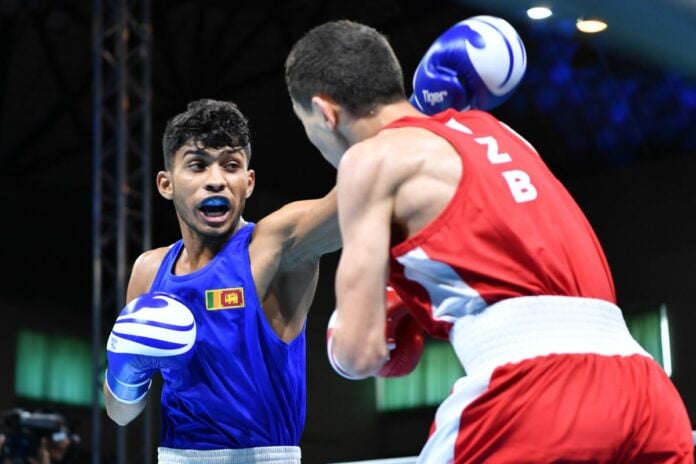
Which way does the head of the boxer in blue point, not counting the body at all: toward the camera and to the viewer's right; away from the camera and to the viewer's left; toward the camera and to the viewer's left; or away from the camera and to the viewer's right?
toward the camera and to the viewer's right

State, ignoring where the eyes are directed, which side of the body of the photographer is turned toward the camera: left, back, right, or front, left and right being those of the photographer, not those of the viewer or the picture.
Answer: right

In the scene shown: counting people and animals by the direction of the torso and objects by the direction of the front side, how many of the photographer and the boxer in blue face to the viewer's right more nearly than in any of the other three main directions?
1

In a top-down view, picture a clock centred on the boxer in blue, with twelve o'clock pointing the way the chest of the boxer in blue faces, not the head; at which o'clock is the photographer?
The photographer is roughly at 4 o'clock from the boxer in blue.

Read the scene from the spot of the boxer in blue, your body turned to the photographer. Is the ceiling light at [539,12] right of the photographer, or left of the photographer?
right
